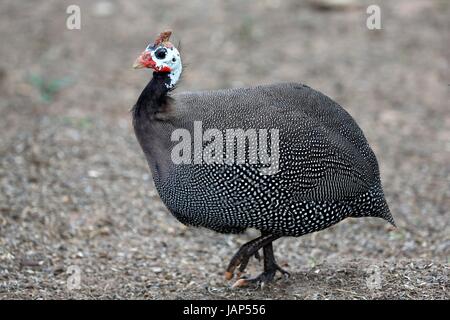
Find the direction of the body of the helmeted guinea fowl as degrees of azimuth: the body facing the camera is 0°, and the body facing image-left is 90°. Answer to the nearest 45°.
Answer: approximately 90°
